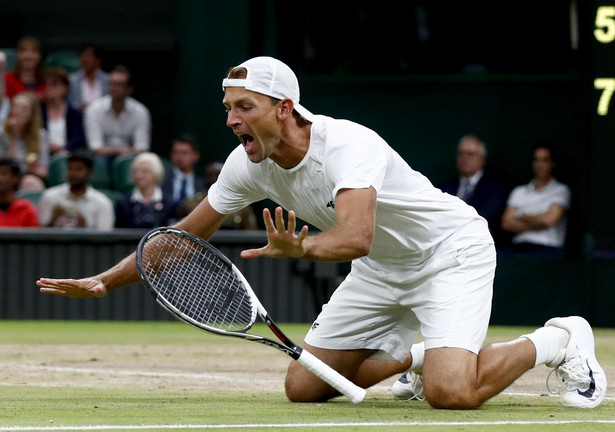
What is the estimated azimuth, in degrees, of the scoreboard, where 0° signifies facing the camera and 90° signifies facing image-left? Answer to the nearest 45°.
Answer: approximately 0°

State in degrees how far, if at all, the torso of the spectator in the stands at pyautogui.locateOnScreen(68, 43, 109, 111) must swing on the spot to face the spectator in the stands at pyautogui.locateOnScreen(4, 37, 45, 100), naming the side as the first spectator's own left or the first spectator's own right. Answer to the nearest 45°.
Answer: approximately 90° to the first spectator's own right

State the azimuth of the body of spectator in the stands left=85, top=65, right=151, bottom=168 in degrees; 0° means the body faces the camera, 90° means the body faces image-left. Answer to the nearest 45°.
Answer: approximately 0°

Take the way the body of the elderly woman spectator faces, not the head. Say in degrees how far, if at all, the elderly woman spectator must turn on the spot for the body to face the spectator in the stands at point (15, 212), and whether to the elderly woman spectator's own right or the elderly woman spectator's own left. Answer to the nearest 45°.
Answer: approximately 90° to the elderly woman spectator's own right

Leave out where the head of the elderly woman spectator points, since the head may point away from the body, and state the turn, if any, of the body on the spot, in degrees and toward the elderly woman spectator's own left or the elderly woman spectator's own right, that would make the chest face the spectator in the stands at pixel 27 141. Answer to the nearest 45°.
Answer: approximately 135° to the elderly woman spectator's own right
